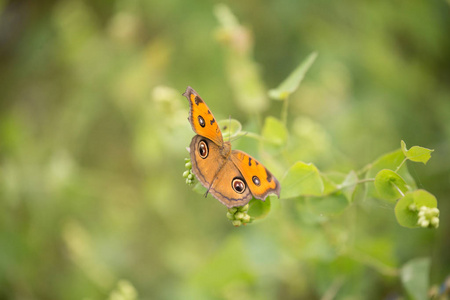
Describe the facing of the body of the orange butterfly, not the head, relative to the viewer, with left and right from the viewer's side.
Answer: facing away from the viewer and to the right of the viewer
